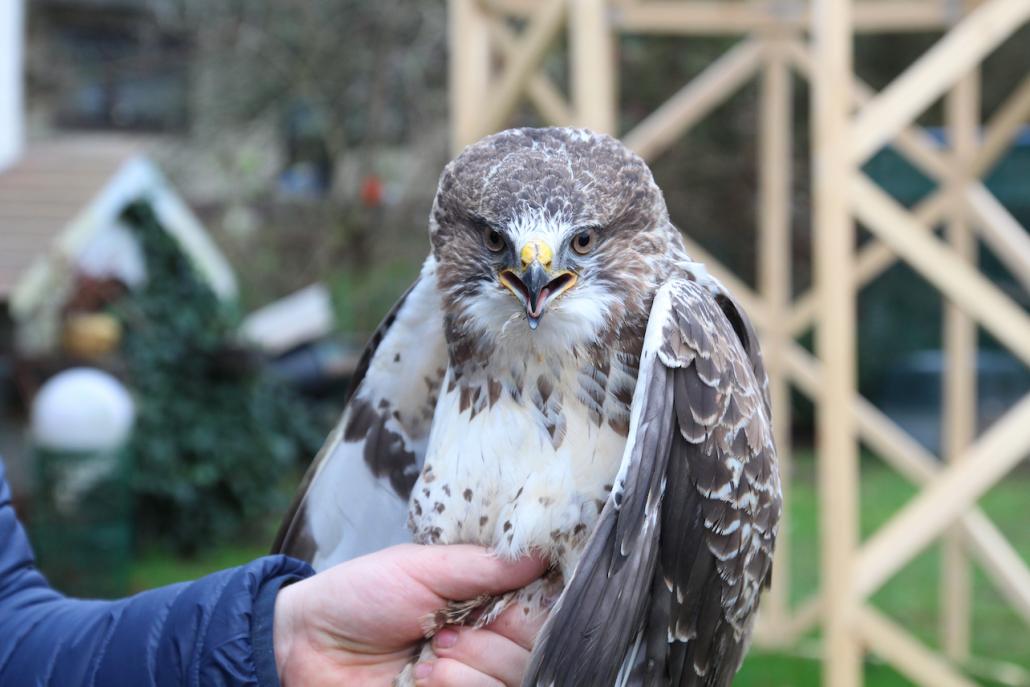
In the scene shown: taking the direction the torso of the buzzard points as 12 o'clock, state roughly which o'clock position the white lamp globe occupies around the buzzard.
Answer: The white lamp globe is roughly at 5 o'clock from the buzzard.

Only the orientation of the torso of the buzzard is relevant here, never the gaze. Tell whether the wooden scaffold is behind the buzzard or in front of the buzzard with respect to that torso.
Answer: behind

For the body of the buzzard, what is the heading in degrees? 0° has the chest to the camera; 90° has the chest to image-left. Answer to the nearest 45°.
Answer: approximately 0°

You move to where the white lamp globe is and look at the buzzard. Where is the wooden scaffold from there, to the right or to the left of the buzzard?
left

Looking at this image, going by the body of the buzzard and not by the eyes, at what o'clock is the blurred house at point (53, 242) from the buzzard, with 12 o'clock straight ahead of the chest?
The blurred house is roughly at 5 o'clock from the buzzard.

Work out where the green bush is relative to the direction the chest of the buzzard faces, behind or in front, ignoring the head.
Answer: behind
